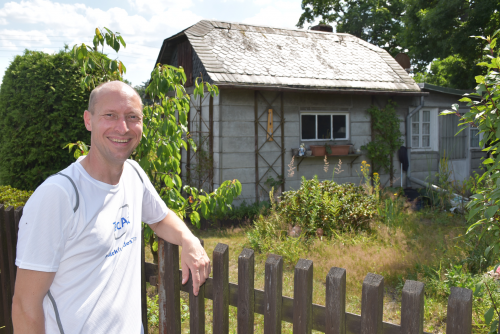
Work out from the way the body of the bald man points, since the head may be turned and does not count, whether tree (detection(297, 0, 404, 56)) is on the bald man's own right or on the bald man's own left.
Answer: on the bald man's own left

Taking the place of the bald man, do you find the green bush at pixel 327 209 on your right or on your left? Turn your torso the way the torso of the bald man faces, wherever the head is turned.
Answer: on your left

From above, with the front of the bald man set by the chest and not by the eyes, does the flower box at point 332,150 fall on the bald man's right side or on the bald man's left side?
on the bald man's left side

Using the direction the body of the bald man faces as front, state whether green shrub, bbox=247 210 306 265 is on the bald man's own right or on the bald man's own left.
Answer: on the bald man's own left

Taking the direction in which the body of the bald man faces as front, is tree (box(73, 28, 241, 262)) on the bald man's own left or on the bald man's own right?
on the bald man's own left

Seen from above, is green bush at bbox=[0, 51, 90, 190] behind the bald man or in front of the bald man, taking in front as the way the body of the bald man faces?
behind

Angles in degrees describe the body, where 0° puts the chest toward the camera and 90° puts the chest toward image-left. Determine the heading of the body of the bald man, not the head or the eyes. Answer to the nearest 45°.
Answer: approximately 315°

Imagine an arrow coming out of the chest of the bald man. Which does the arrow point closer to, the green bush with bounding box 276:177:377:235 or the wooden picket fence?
the wooden picket fence
